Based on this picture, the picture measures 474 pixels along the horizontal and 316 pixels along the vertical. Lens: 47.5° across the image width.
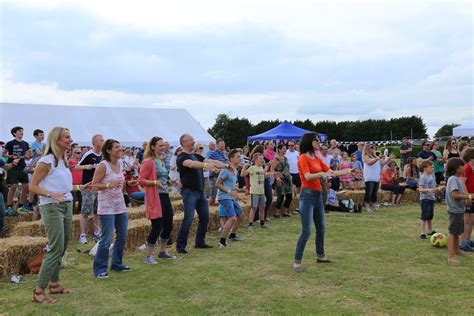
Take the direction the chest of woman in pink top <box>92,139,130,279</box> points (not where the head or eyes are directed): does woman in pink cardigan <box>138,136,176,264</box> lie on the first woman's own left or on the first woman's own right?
on the first woman's own left

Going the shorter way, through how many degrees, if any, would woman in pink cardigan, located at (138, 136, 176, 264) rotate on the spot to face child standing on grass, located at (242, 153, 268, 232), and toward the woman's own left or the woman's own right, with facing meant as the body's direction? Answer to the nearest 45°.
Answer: approximately 90° to the woman's own left
